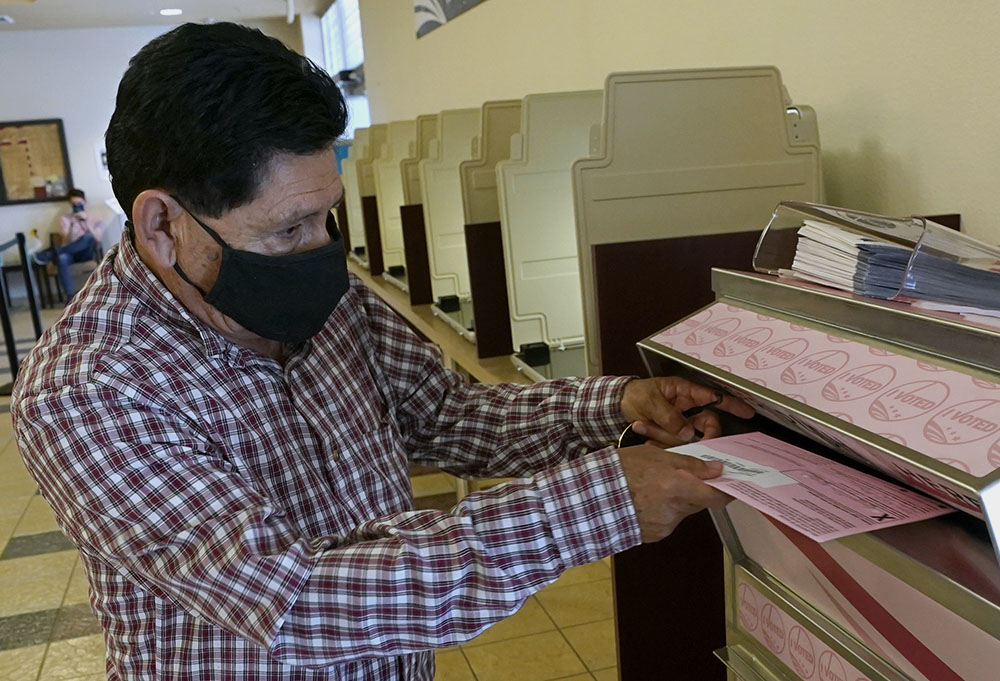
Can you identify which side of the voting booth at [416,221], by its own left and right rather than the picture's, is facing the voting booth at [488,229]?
left

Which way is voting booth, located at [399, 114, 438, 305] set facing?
to the viewer's left

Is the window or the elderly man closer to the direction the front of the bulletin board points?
the elderly man

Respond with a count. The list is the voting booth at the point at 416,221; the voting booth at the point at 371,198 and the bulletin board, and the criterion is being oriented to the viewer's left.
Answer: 2

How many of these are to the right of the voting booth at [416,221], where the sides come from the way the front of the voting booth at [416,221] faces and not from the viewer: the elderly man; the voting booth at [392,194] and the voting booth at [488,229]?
1

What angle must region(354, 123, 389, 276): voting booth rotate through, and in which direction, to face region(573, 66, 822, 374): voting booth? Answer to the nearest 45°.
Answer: approximately 90° to its left

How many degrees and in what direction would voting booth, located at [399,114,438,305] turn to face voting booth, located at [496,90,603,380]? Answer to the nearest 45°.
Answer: approximately 90° to its left

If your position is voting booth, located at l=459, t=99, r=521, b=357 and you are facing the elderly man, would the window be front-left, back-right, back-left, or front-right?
back-right

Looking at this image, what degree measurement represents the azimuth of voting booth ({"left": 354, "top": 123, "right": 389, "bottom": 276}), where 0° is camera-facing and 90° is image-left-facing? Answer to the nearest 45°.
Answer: approximately 90°

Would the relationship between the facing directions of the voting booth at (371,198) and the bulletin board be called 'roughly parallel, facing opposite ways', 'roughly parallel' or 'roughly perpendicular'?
roughly perpendicular

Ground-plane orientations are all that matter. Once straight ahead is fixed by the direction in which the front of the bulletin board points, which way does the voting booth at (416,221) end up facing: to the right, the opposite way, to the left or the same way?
to the right
